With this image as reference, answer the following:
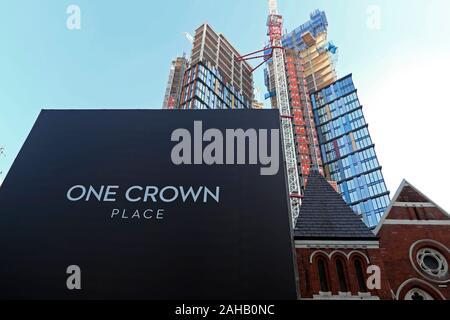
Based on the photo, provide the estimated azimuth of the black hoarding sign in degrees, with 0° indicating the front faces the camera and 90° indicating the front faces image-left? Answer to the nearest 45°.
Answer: approximately 0°

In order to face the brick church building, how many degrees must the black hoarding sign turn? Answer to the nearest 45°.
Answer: approximately 90° to its left
